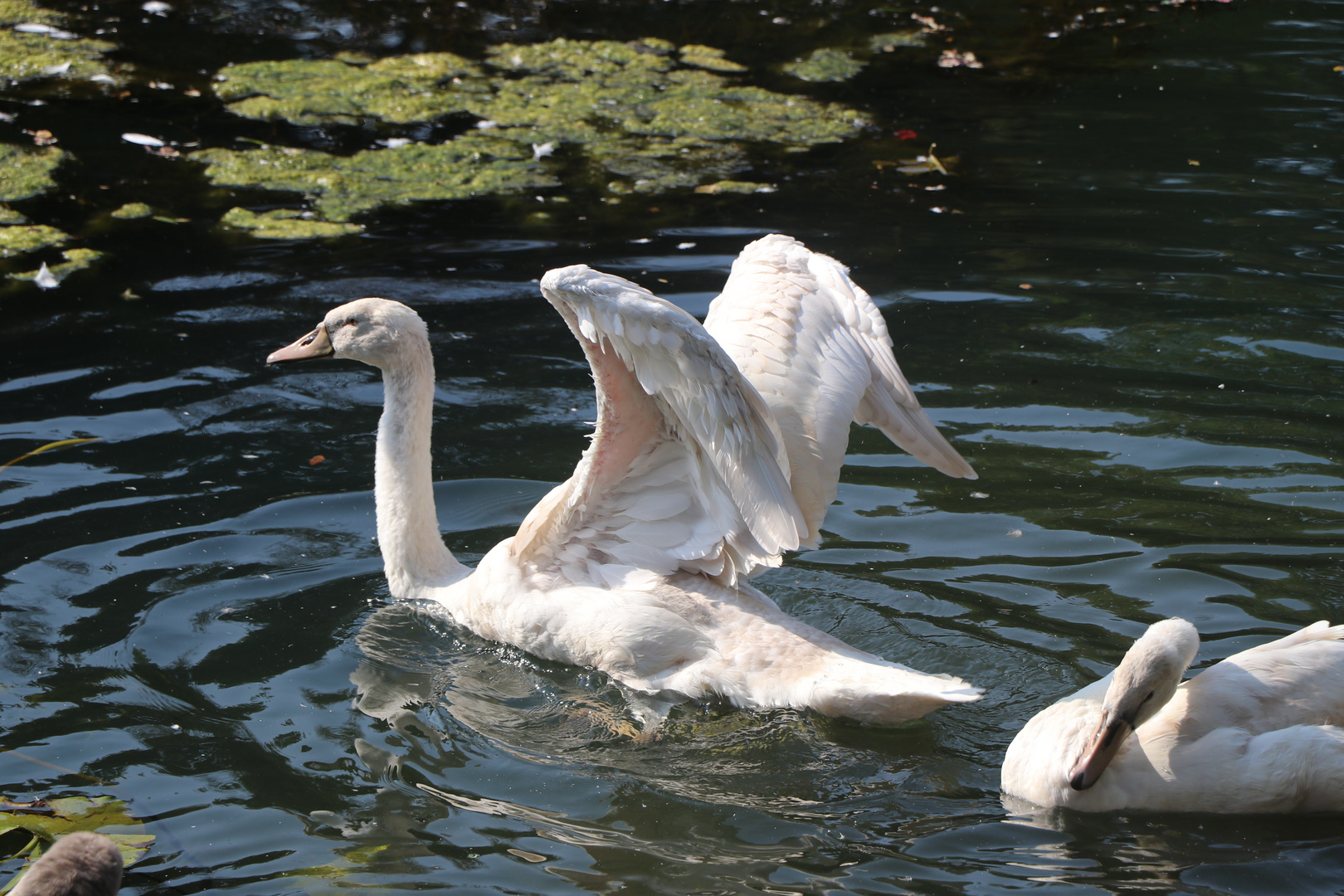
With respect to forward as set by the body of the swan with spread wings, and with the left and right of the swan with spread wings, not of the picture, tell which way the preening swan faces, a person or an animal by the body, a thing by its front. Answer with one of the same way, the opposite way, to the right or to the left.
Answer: the same way

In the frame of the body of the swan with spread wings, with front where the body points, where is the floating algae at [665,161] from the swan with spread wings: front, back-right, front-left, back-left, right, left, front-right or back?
right

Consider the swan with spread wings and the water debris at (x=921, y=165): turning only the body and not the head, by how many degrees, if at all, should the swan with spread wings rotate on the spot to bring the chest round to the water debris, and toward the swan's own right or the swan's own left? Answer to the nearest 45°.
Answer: approximately 90° to the swan's own right

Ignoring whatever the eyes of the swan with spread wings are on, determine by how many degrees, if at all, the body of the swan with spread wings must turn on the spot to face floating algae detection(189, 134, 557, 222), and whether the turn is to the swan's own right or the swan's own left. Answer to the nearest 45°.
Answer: approximately 90° to the swan's own right

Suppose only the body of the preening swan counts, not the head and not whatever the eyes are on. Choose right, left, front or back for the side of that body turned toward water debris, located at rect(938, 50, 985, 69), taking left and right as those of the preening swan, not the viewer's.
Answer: right

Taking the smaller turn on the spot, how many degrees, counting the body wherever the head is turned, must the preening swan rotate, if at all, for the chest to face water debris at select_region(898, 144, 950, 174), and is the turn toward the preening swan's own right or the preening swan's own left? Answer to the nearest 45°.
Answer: approximately 90° to the preening swan's own right

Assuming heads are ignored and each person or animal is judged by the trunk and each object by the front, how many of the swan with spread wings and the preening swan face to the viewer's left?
2

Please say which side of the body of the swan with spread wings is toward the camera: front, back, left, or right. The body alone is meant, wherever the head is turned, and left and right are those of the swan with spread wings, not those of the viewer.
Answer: left

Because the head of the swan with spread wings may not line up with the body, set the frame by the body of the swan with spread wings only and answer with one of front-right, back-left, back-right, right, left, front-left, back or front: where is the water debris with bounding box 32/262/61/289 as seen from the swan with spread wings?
front-right

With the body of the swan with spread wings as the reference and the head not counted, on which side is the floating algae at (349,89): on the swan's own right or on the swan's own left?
on the swan's own right

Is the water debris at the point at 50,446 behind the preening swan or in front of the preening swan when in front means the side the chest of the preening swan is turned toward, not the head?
in front

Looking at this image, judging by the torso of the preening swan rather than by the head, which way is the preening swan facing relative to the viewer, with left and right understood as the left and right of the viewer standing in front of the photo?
facing to the left of the viewer

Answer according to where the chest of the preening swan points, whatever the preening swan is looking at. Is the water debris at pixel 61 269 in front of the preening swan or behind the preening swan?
in front
